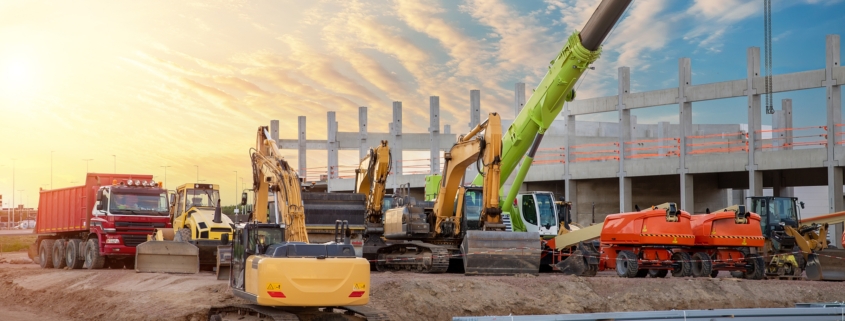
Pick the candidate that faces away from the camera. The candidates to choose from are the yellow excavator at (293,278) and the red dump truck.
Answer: the yellow excavator

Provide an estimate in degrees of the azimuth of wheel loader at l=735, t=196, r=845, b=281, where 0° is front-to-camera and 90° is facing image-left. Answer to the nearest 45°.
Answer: approximately 315°

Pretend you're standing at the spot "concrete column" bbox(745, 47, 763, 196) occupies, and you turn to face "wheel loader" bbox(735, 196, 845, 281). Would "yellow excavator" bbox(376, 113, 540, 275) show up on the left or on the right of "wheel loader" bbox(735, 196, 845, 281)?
right

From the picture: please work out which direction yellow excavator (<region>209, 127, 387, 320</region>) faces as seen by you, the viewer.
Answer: facing away from the viewer

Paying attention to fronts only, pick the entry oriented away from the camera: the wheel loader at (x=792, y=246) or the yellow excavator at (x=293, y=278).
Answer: the yellow excavator

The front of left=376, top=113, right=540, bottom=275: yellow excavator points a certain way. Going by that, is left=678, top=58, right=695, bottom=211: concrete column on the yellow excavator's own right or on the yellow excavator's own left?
on the yellow excavator's own left

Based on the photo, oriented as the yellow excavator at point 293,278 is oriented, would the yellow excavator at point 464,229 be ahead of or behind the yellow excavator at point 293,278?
ahead

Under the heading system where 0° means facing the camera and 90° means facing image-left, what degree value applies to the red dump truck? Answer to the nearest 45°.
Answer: approximately 315°

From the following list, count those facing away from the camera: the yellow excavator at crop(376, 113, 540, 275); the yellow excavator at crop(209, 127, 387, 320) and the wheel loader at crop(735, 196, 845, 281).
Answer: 1

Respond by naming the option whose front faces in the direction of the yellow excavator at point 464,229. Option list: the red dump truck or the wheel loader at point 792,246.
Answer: the red dump truck

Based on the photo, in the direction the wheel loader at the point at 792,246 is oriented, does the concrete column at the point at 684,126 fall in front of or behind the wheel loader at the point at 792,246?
behind

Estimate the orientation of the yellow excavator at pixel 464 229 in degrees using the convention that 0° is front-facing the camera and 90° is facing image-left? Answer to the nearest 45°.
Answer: approximately 315°

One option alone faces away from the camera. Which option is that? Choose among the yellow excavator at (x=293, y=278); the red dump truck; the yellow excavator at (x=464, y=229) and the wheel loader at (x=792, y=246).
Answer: the yellow excavator at (x=293, y=278)

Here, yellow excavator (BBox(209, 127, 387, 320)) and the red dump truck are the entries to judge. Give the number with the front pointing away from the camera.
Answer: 1
